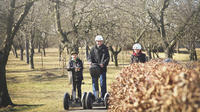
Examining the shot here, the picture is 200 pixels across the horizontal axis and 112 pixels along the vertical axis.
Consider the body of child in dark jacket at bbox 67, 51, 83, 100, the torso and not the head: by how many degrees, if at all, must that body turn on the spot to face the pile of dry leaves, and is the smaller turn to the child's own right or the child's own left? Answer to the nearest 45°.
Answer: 0° — they already face it

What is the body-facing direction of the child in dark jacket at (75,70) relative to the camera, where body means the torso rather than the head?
toward the camera

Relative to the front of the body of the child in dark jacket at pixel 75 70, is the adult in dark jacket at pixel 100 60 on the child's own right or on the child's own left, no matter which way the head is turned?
on the child's own left

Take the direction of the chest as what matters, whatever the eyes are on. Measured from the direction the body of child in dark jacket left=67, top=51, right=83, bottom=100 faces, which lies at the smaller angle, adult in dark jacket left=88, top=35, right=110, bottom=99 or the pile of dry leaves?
the pile of dry leaves

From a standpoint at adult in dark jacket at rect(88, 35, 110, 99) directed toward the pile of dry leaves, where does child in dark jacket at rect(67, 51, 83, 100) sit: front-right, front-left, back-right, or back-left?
back-right

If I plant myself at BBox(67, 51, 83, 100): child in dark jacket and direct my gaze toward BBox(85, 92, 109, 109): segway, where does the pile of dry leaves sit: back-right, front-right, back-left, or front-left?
front-right
